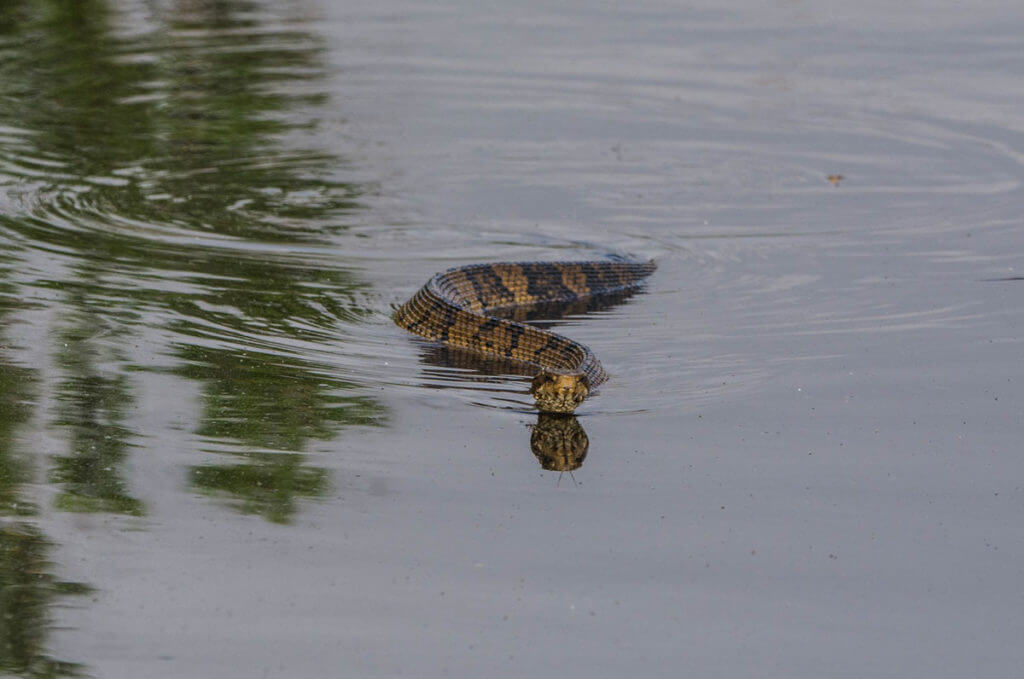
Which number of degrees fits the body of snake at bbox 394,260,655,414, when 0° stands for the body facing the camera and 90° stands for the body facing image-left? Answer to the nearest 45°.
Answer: approximately 0°
